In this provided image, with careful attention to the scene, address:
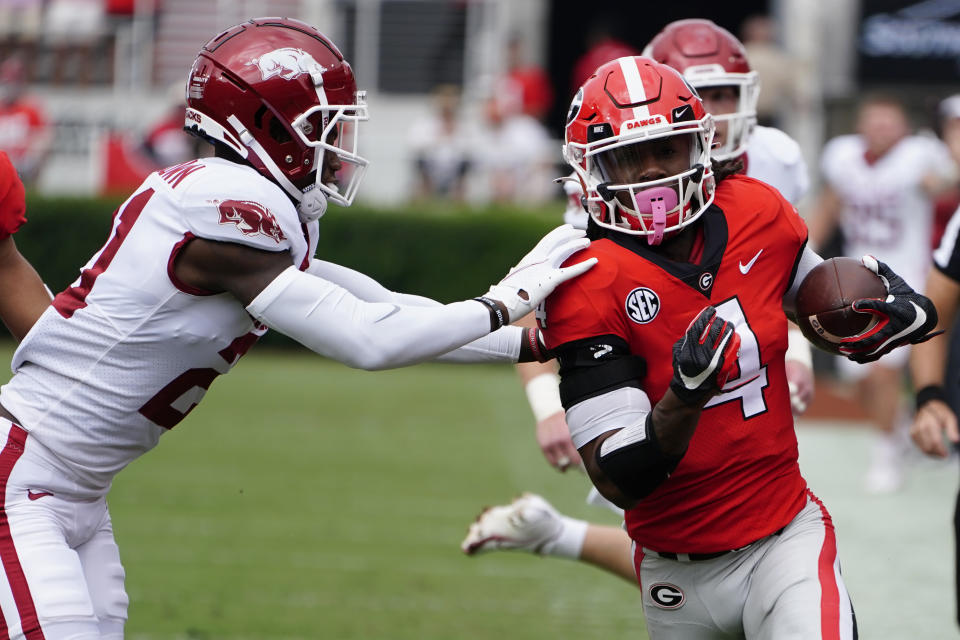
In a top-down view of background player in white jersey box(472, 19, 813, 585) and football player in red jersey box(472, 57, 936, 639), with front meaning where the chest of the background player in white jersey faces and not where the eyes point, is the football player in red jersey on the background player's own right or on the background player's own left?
on the background player's own right

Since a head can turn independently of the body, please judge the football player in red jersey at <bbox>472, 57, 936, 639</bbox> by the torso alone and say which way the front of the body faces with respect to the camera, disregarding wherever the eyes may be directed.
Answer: toward the camera

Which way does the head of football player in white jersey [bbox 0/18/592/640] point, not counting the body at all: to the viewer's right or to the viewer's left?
to the viewer's right

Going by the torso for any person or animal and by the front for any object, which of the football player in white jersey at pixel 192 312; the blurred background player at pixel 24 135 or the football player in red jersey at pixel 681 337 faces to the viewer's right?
the football player in white jersey

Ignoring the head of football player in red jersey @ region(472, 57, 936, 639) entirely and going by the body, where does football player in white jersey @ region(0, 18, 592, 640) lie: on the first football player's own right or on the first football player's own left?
on the first football player's own right

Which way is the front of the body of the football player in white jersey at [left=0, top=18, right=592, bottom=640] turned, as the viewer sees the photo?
to the viewer's right

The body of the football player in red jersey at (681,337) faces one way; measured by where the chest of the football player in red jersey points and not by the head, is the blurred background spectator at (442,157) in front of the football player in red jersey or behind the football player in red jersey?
behind

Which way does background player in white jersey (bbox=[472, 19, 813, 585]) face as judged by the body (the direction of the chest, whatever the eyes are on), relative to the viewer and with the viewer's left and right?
facing the viewer and to the right of the viewer

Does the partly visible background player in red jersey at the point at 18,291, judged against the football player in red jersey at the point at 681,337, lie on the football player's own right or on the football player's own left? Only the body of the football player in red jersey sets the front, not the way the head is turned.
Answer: on the football player's own right
